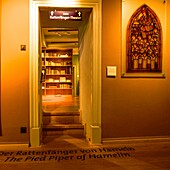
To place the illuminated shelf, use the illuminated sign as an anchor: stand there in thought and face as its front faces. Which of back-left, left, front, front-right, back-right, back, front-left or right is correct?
back

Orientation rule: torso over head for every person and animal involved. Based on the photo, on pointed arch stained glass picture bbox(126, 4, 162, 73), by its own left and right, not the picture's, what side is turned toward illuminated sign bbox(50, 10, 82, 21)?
right

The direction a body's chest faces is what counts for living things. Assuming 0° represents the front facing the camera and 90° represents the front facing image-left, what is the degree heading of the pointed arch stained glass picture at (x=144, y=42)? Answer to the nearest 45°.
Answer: approximately 0°

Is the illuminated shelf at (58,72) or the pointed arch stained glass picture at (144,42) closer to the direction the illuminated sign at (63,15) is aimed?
the pointed arch stained glass picture

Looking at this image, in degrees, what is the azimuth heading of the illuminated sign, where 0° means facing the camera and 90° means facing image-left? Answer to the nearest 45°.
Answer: approximately 0°

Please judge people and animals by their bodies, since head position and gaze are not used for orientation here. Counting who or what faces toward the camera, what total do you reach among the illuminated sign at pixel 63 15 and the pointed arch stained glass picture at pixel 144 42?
2

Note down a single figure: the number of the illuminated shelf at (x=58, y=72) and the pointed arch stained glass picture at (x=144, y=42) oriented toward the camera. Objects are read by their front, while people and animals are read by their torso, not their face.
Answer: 2

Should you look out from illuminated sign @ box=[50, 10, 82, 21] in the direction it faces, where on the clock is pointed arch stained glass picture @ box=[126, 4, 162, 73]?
The pointed arch stained glass picture is roughly at 9 o'clock from the illuminated sign.
